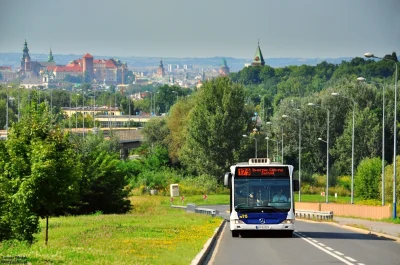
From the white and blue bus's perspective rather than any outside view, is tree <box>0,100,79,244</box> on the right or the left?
on its right

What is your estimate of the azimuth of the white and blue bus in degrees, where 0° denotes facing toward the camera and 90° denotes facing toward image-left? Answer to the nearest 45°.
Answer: approximately 0°
